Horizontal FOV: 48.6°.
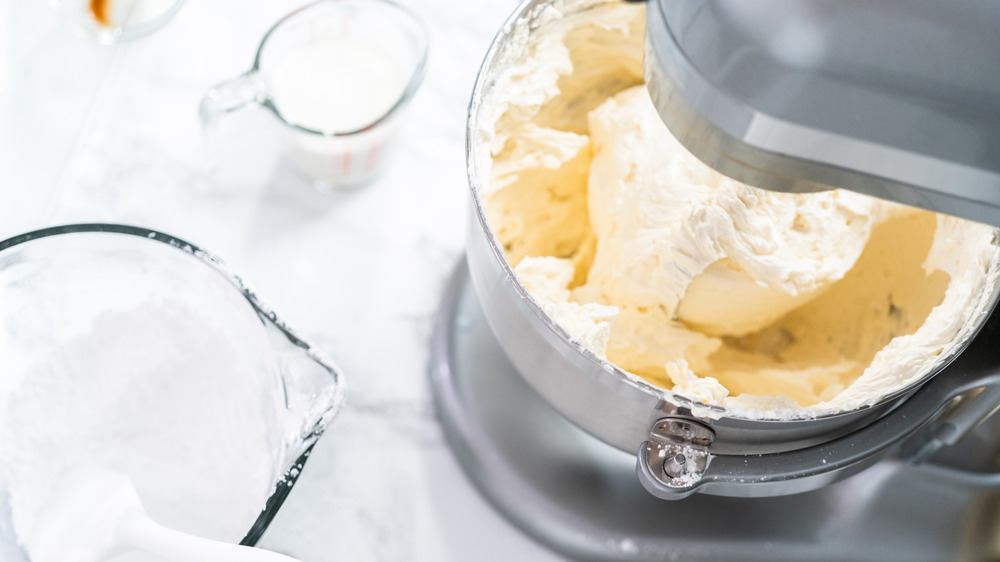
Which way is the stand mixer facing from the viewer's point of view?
to the viewer's left
